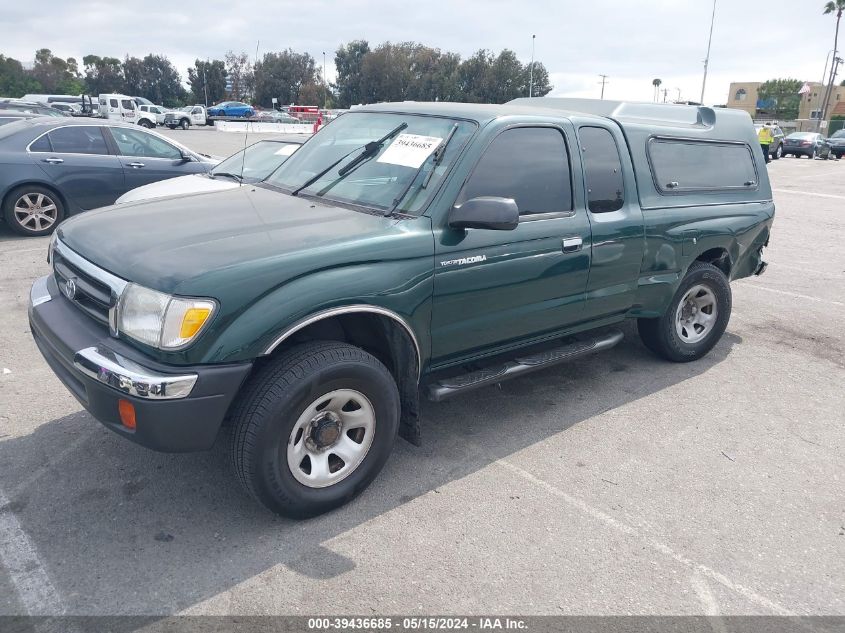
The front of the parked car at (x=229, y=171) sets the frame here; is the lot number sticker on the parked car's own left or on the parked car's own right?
on the parked car's own left

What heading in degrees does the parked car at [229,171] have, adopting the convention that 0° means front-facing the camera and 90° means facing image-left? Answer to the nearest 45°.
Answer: approximately 45°

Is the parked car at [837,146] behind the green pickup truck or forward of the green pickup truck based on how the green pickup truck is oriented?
behind

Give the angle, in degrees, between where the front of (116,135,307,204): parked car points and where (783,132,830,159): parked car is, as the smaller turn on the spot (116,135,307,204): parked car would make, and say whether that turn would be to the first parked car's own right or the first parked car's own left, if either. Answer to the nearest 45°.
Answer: approximately 180°

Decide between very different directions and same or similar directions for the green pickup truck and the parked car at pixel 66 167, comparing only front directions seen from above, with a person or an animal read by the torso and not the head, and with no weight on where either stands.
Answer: very different directions

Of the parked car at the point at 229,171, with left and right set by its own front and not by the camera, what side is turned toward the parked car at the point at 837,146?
back

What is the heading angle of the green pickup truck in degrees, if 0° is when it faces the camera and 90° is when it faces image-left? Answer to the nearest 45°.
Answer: approximately 45°

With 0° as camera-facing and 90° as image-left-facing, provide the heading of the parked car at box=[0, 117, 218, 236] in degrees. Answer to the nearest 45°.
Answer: approximately 270°

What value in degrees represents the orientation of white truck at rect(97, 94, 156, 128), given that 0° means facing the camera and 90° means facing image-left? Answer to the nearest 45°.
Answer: approximately 270°

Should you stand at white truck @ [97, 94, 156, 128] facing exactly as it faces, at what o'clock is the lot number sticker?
The lot number sticker is roughly at 3 o'clock from the white truck.

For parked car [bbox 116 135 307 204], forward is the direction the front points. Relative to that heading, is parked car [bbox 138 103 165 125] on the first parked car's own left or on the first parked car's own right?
on the first parked car's own right

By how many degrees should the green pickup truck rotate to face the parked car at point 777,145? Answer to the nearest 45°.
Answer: approximately 180°
